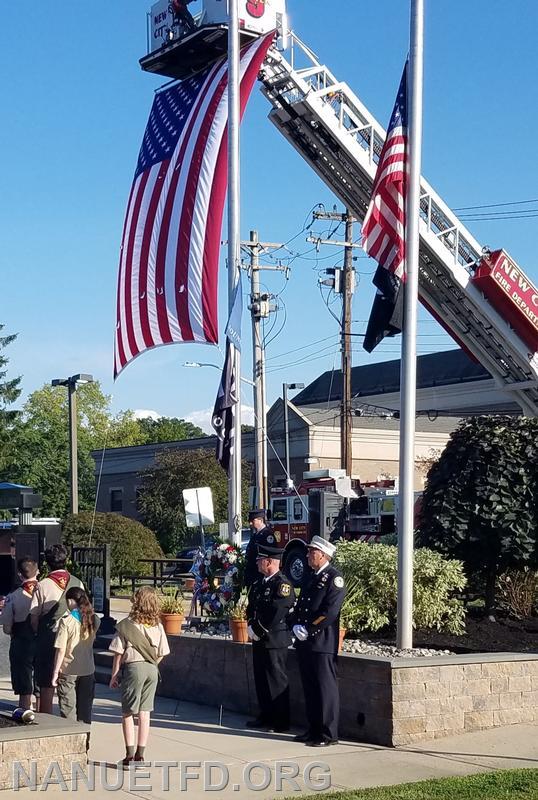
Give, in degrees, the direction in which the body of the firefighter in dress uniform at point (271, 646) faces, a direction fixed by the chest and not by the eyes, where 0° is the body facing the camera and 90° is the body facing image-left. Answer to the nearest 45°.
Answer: approximately 45°

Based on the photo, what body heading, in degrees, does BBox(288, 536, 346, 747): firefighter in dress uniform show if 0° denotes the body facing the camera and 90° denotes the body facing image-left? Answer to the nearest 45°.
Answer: approximately 45°

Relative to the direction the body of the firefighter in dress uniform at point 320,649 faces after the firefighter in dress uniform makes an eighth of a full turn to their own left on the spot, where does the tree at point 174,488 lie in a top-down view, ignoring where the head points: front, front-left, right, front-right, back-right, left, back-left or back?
back

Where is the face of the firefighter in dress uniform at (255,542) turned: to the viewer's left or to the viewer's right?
to the viewer's left

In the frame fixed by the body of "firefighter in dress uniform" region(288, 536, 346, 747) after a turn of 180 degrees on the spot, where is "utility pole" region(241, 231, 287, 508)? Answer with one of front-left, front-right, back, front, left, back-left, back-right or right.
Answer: front-left

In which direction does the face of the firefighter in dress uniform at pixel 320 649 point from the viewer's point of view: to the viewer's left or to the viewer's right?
to the viewer's left
